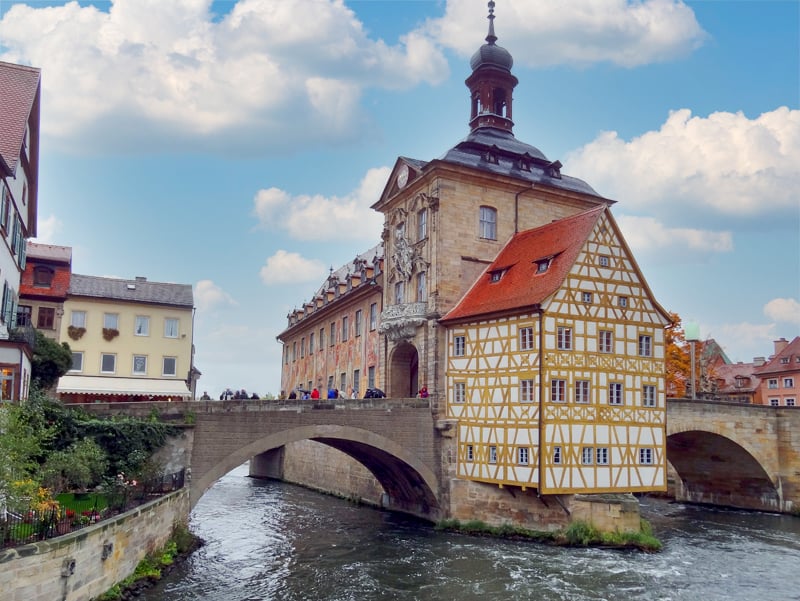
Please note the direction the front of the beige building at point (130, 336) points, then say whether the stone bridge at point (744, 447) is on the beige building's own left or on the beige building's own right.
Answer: on the beige building's own left

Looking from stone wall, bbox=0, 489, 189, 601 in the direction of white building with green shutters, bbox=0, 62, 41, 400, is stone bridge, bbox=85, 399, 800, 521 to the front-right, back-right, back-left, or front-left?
front-right

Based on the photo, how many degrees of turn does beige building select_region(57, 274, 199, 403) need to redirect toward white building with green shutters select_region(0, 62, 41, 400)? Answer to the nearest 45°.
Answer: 0° — it already faces it

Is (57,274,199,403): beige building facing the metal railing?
yes

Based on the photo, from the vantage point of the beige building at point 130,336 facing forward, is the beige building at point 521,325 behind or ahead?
ahead

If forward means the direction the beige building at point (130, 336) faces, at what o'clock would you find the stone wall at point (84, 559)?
The stone wall is roughly at 12 o'clock from the beige building.

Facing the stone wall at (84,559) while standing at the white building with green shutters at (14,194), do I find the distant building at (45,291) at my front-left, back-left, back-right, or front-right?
back-left

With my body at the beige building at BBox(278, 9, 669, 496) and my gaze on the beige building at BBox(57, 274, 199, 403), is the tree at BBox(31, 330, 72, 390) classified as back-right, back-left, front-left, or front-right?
front-left

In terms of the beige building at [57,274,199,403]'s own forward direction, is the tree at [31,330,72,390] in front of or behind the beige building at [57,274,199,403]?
in front

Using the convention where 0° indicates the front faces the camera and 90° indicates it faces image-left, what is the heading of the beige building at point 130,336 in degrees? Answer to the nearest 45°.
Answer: approximately 0°
